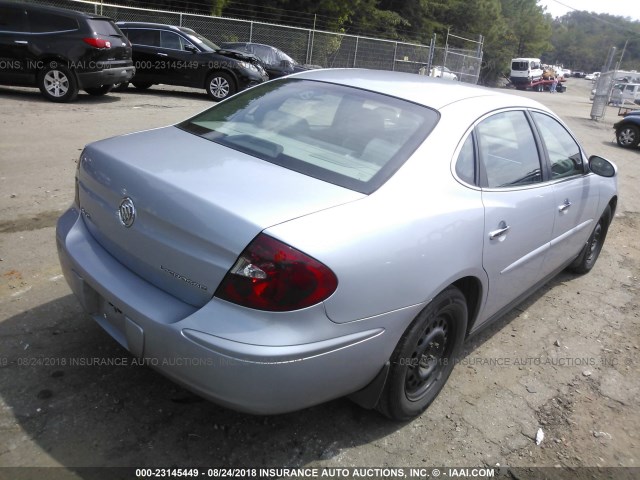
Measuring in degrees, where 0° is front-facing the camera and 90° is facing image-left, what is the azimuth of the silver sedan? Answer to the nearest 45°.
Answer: approximately 225°

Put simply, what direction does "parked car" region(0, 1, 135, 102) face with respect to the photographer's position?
facing away from the viewer and to the left of the viewer

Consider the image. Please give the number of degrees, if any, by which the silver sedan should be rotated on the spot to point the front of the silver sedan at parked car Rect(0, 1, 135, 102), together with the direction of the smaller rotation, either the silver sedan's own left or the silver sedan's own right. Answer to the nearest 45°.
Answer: approximately 90° to the silver sedan's own left

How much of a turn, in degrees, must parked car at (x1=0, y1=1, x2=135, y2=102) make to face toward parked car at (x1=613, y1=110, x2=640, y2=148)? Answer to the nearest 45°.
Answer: approximately 135° to its right

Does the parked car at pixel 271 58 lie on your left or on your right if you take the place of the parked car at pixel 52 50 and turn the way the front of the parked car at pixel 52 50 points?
on your right

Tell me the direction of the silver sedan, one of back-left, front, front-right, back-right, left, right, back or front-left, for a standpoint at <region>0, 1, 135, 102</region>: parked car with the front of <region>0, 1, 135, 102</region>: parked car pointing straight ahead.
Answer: back-left

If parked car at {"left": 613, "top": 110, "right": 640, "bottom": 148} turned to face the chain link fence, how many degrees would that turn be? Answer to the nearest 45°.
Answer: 0° — it already faces it

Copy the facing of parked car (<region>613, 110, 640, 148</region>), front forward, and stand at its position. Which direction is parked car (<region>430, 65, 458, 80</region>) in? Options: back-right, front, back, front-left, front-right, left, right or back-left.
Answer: front-right

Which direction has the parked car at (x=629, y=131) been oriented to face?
to the viewer's left

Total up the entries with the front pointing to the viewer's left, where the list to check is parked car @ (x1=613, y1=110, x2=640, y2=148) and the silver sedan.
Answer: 1

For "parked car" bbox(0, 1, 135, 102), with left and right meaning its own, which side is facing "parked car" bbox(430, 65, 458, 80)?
right
